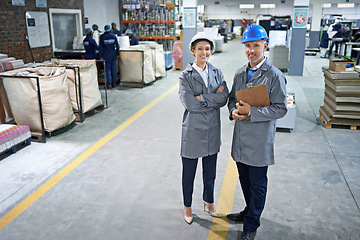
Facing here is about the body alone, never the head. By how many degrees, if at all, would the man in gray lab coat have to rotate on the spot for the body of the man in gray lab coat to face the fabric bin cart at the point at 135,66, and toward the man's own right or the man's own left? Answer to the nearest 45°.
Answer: approximately 90° to the man's own right

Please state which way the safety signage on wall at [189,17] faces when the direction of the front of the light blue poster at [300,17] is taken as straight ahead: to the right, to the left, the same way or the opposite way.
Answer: the same way

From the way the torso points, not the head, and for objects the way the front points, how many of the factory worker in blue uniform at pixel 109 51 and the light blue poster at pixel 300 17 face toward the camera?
1

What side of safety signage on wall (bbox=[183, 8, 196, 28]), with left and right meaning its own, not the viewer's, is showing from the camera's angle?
front

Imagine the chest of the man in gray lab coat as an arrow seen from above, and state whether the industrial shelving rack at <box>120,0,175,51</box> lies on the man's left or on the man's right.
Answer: on the man's right

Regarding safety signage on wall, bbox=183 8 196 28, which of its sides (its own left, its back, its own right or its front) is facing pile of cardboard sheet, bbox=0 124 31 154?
front

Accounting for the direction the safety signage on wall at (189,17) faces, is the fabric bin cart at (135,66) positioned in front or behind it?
in front

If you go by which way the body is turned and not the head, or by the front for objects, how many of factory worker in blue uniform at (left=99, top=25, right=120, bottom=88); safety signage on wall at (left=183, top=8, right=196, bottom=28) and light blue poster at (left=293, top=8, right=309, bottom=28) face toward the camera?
2

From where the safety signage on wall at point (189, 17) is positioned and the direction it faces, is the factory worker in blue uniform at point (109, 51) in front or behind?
in front

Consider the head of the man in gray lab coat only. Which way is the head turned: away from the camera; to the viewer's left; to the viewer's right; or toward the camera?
toward the camera

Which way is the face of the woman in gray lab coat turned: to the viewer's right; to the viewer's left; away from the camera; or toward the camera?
toward the camera

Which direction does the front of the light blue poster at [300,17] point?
toward the camera
